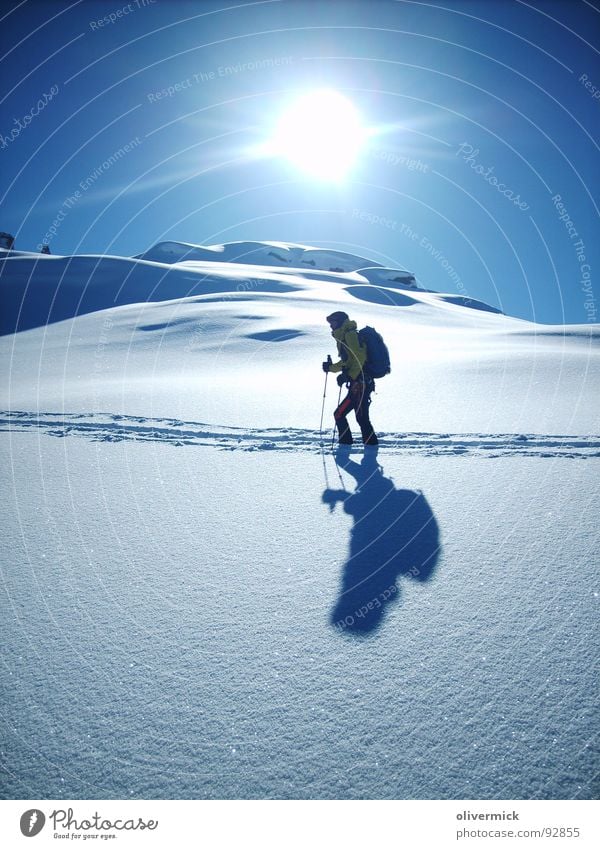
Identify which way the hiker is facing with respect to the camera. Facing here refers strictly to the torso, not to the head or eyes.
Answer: to the viewer's left
